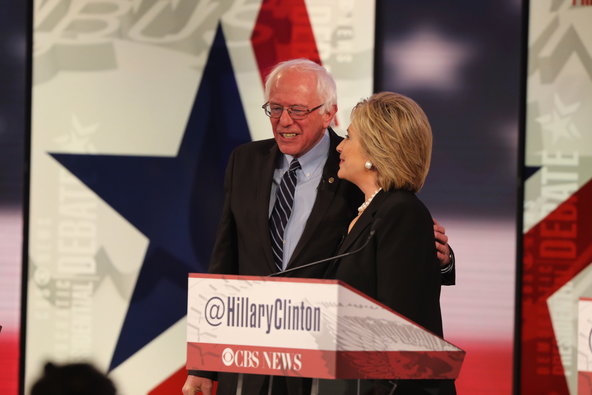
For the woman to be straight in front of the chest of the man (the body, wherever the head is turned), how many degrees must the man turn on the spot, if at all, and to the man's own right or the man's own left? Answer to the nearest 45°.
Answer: approximately 90° to the man's own left

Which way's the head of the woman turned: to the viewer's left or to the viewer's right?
to the viewer's left

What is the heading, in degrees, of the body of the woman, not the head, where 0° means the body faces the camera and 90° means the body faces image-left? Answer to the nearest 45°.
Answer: approximately 90°

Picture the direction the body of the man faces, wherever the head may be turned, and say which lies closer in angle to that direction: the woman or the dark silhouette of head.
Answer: the dark silhouette of head

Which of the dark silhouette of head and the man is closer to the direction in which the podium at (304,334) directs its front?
the dark silhouette of head

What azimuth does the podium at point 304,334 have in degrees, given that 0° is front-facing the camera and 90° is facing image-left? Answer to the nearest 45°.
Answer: approximately 45°

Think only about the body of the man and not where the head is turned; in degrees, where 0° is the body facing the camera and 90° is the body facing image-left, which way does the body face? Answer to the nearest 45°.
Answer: approximately 45°
